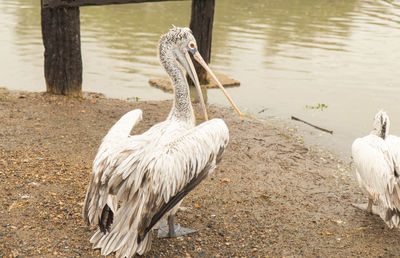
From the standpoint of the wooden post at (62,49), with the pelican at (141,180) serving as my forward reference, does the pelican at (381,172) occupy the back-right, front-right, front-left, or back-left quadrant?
front-left

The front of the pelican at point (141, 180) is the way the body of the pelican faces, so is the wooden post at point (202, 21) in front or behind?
in front

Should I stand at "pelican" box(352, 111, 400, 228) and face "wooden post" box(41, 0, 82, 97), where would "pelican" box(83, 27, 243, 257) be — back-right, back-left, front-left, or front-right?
front-left

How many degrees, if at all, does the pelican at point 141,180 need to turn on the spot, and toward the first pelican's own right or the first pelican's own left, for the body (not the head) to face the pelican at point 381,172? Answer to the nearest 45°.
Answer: approximately 45° to the first pelican's own right

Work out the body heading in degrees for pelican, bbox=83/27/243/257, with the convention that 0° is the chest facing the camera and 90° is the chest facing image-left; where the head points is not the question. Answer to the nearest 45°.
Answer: approximately 225°

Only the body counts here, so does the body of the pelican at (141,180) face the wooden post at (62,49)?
no

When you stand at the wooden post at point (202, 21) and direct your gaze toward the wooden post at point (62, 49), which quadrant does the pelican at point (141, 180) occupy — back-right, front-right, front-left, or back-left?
front-left

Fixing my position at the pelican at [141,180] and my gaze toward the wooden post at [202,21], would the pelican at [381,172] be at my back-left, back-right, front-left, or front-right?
front-right
